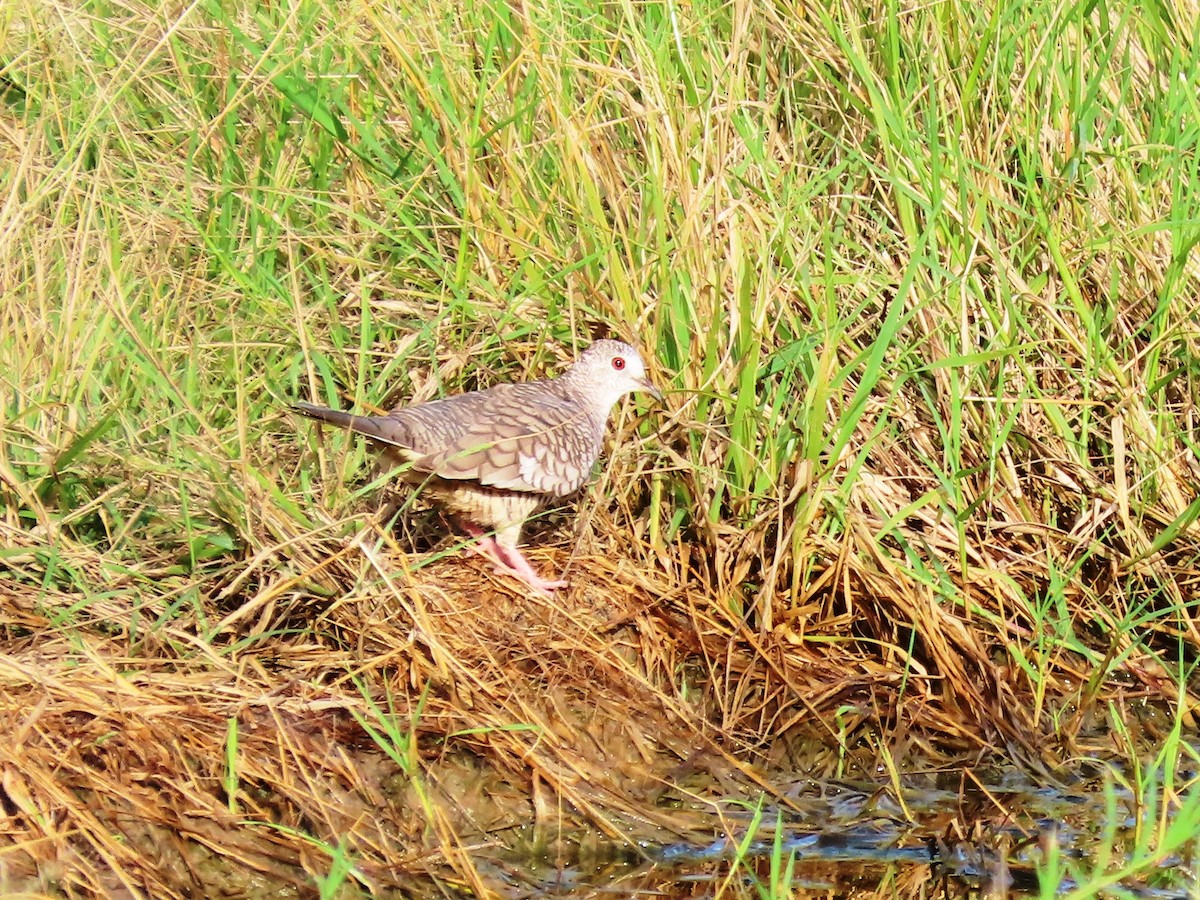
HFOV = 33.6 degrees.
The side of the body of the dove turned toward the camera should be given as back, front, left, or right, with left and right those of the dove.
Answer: right
